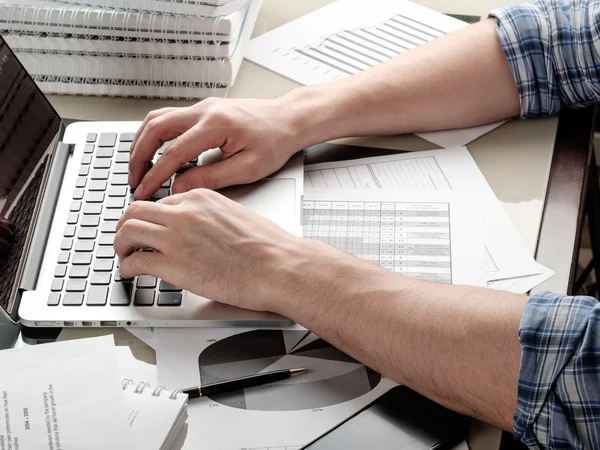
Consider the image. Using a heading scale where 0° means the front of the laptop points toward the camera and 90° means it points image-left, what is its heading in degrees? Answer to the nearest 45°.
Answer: approximately 270°

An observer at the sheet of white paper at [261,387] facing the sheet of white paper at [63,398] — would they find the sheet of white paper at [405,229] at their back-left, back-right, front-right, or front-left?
back-right

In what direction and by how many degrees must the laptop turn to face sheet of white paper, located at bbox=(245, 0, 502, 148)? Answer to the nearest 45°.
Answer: approximately 45° to its left
